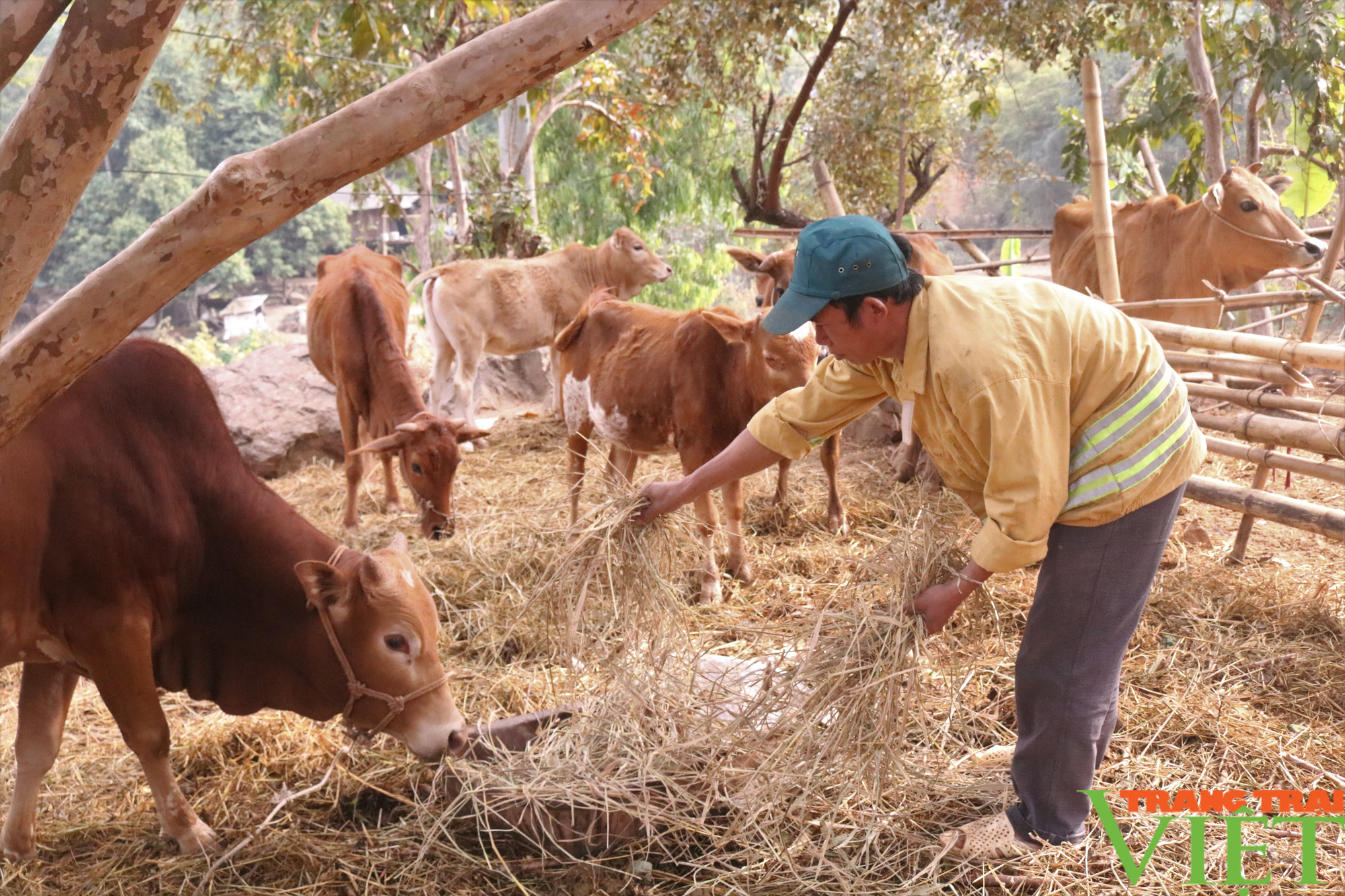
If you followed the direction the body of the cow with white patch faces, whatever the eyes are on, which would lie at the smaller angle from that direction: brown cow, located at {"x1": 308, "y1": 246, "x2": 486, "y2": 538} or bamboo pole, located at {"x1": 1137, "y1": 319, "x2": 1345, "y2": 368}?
the bamboo pole

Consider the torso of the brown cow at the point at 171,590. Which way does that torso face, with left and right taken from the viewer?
facing to the right of the viewer

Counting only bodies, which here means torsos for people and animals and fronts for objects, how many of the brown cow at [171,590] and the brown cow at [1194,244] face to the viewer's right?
2

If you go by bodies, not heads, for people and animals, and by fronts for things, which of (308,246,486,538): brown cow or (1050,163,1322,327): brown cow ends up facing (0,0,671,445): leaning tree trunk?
(308,246,486,538): brown cow

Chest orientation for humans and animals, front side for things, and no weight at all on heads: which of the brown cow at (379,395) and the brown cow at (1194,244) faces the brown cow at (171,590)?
the brown cow at (379,395)

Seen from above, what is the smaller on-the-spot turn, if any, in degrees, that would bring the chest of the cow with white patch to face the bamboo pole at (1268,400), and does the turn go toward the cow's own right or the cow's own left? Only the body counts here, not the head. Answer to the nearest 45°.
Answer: approximately 45° to the cow's own left

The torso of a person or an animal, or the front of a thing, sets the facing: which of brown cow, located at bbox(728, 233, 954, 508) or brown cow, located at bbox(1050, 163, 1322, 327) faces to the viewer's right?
brown cow, located at bbox(1050, 163, 1322, 327)

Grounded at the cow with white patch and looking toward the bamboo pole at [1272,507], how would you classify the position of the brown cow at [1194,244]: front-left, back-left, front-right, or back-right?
front-left

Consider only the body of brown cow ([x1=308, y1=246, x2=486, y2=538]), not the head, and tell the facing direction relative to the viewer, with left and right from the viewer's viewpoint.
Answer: facing the viewer

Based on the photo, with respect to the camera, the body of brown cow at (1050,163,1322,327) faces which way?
to the viewer's right

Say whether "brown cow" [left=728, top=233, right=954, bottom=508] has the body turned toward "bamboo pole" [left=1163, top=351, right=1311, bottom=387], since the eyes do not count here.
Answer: no

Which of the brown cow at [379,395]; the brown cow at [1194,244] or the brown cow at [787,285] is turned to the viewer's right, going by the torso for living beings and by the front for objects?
the brown cow at [1194,244]
